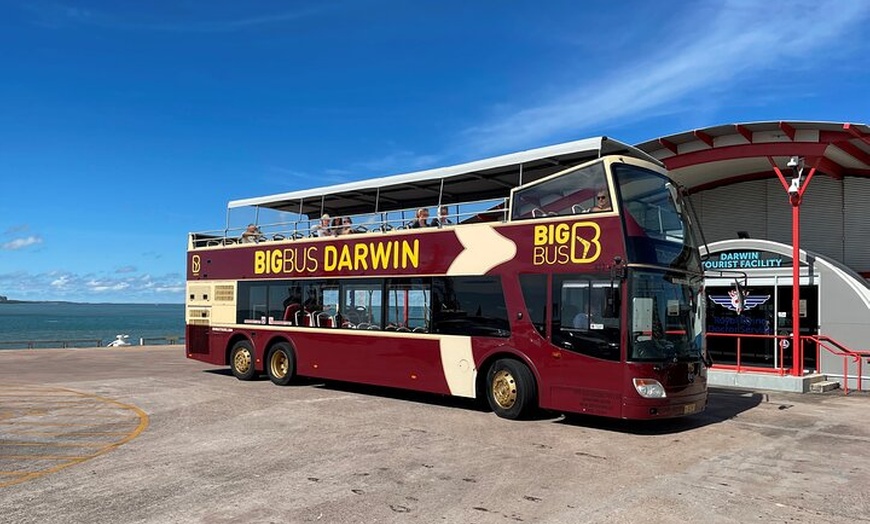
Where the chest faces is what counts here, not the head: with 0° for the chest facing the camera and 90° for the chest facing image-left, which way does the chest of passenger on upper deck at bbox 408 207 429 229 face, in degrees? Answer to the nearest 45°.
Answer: approximately 315°

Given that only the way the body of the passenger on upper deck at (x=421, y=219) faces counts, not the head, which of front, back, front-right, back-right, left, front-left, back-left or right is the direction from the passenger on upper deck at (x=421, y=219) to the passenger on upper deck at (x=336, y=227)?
back

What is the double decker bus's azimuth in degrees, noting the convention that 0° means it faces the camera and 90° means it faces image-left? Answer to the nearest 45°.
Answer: approximately 315°

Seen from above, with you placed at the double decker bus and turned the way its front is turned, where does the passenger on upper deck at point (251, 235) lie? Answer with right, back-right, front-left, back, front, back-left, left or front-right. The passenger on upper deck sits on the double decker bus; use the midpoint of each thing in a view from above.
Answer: back

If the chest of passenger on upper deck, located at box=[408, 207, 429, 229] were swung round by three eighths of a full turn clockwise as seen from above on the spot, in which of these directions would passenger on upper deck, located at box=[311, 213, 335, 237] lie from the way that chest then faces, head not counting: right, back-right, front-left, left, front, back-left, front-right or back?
front-right

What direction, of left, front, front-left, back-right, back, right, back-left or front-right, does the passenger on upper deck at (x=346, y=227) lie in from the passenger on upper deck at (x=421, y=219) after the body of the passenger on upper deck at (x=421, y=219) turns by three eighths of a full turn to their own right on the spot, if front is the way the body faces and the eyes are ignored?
front-right
